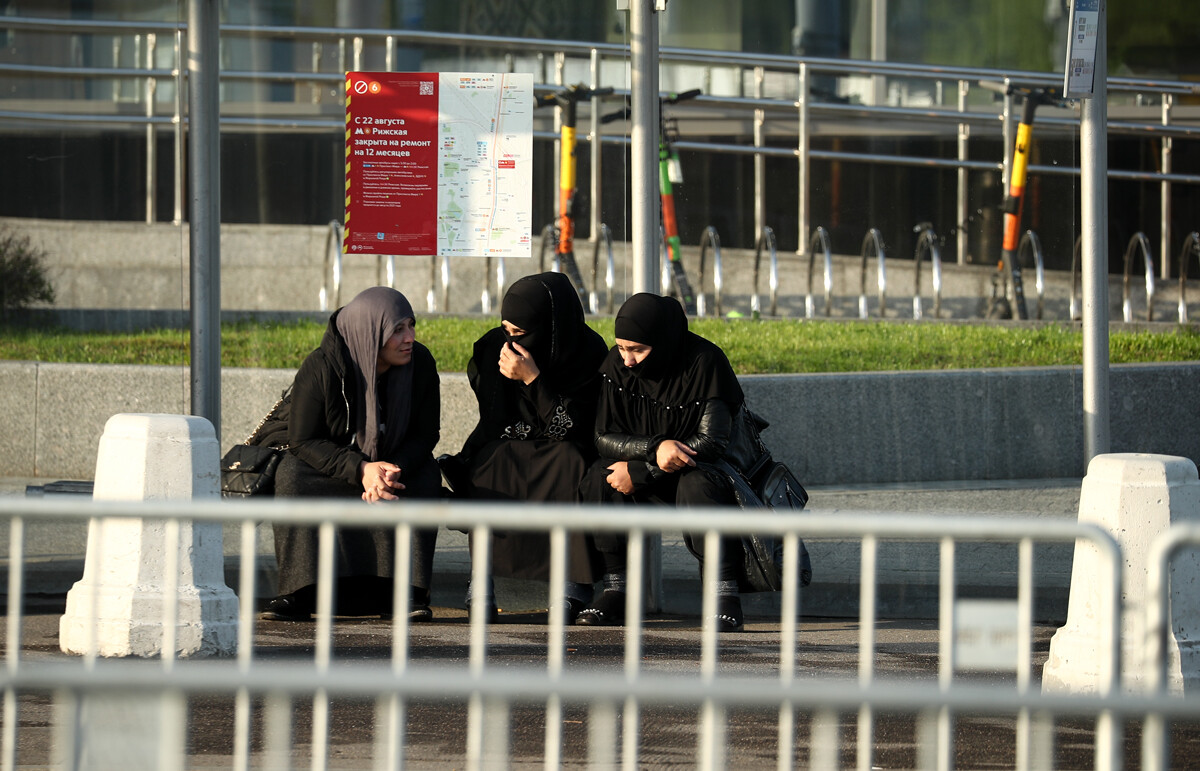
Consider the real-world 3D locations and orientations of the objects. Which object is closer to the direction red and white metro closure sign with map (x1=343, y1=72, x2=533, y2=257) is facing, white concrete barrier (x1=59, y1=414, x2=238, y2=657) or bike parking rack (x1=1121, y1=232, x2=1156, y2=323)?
the white concrete barrier

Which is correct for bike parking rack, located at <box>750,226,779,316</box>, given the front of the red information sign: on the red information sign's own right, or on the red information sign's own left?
on the red information sign's own left

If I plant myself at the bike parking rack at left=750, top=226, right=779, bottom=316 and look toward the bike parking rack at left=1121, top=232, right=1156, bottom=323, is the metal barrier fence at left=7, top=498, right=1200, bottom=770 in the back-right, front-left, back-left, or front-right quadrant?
back-right

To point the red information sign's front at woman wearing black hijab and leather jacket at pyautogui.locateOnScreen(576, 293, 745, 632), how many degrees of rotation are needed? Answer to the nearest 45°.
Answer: approximately 45° to its left

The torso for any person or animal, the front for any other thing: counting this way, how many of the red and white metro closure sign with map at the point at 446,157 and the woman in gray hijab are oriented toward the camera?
2

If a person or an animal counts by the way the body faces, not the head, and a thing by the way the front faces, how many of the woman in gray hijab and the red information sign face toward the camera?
2
